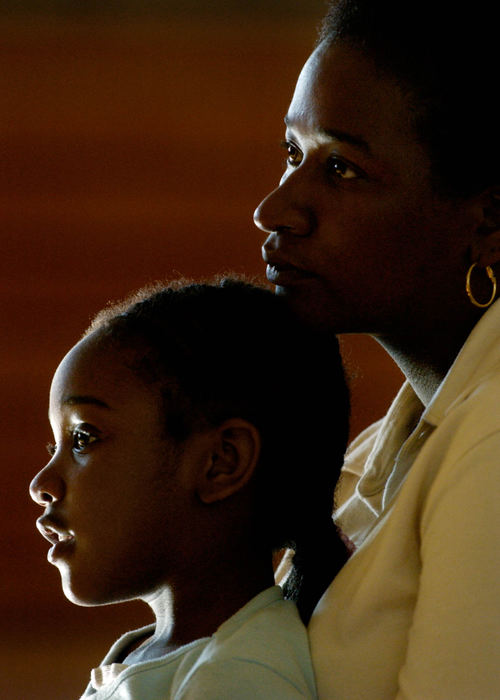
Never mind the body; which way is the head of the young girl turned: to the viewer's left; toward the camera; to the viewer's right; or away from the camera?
to the viewer's left

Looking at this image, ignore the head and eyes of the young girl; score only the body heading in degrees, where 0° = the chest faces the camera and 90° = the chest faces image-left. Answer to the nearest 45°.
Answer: approximately 90°
